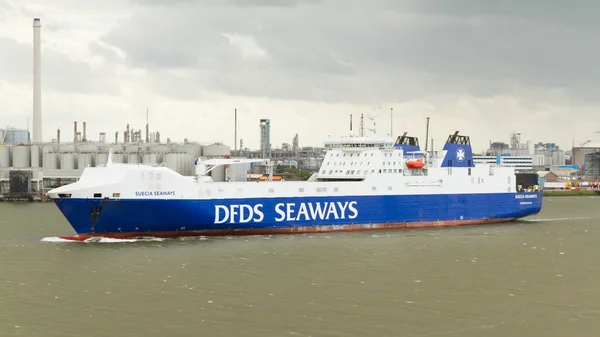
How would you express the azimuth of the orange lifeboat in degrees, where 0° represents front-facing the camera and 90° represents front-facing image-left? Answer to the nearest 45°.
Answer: approximately 90°

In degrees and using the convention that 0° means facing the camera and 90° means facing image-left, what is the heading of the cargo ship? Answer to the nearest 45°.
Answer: approximately 45°
